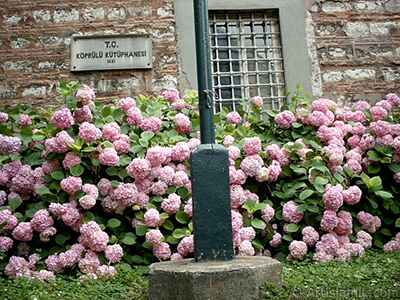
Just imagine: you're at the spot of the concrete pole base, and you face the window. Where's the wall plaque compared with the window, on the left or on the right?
left

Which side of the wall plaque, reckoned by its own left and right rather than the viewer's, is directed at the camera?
front

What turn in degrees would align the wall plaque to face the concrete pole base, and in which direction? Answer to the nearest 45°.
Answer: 0° — it already faces it

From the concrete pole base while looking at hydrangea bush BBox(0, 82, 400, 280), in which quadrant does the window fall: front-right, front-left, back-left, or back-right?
front-right

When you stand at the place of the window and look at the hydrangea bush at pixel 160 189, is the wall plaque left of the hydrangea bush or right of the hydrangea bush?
right

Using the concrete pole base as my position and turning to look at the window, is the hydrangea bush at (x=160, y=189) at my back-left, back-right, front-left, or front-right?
front-left

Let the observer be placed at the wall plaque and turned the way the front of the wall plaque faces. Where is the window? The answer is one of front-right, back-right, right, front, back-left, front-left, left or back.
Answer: left
